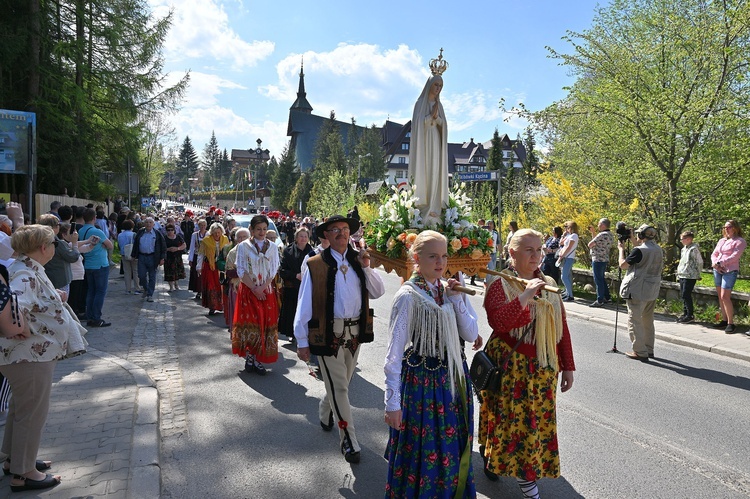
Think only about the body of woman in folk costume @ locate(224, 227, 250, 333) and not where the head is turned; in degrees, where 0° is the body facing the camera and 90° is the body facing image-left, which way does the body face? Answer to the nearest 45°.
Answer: approximately 315°

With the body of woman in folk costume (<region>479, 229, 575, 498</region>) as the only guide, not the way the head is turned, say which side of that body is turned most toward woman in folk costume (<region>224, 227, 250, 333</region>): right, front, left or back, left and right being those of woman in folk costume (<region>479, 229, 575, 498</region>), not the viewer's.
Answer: back

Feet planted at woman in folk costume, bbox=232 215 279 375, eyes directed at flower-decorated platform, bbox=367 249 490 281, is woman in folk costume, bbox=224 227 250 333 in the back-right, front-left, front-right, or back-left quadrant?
back-left

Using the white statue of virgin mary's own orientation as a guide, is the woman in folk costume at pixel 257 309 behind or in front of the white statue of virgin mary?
behind

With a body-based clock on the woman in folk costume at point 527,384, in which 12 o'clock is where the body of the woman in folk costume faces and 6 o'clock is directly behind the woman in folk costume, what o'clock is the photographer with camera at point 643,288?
The photographer with camera is roughly at 8 o'clock from the woman in folk costume.
